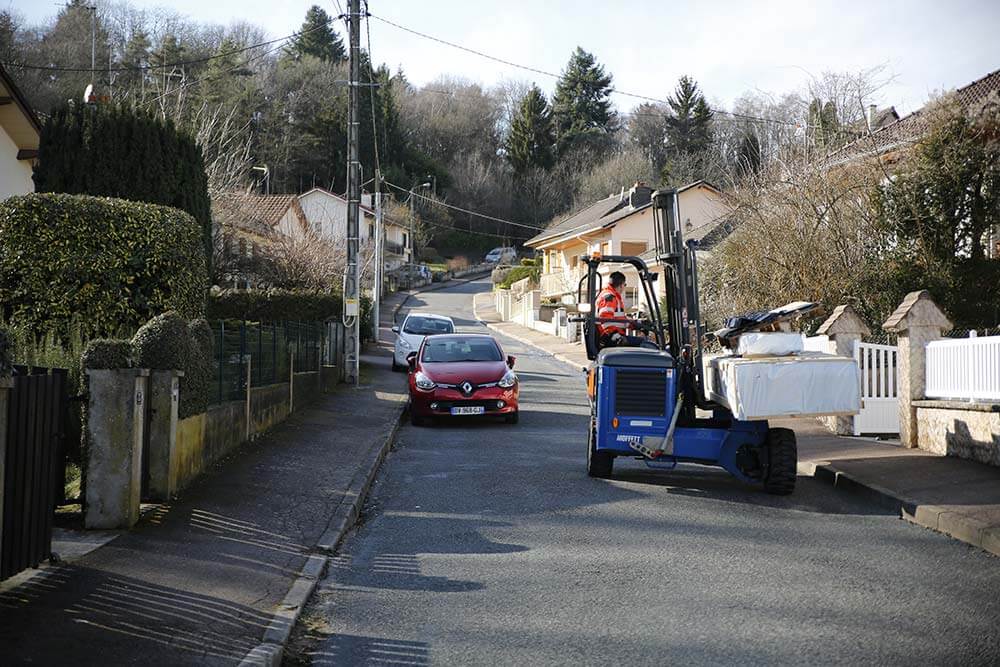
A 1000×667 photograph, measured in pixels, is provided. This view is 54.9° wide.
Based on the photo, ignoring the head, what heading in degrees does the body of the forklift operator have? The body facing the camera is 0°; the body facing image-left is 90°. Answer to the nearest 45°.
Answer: approximately 270°

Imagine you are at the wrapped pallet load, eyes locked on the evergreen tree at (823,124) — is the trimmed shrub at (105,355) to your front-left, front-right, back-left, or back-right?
back-left

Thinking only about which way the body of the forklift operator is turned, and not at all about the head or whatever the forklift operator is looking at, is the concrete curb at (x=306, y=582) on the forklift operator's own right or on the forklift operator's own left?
on the forklift operator's own right

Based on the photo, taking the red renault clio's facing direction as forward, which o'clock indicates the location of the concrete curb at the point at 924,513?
The concrete curb is roughly at 11 o'clock from the red renault clio.

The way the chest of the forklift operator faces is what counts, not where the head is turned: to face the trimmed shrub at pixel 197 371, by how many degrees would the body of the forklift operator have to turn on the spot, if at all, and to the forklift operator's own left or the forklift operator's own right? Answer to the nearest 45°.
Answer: approximately 135° to the forklift operator's own right

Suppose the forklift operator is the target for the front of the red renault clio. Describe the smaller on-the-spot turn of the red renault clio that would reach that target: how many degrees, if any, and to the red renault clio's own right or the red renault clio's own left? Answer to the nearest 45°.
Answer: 0° — it already faces them

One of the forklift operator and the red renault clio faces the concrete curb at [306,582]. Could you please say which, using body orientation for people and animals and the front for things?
the red renault clio

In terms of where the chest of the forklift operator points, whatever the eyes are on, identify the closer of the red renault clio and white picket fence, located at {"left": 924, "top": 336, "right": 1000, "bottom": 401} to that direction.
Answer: the white picket fence

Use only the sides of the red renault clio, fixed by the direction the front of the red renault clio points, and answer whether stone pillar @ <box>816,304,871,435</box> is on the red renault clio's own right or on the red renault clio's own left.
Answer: on the red renault clio's own left

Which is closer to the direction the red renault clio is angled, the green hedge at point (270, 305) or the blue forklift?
the blue forklift
